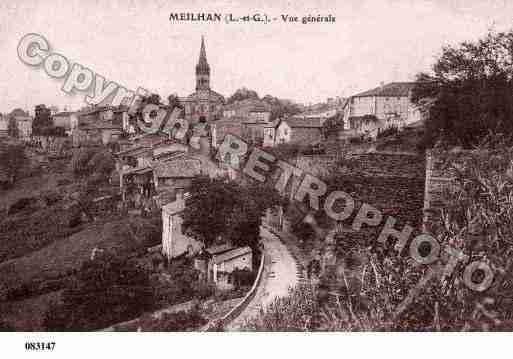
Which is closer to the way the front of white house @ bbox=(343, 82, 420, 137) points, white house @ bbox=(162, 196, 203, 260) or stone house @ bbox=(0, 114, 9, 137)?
the white house

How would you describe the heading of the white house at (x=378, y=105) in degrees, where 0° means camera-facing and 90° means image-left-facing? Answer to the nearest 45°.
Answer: approximately 0°

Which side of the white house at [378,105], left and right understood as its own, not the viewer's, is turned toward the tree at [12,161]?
right

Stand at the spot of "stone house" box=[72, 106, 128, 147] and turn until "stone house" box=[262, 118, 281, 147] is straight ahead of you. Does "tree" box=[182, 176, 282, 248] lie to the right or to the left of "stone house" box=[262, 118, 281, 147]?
right

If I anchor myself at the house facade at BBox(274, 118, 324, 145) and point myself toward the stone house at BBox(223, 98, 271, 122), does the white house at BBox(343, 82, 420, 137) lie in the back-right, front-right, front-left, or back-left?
back-right

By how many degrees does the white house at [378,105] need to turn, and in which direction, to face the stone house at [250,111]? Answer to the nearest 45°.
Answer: approximately 135° to its right

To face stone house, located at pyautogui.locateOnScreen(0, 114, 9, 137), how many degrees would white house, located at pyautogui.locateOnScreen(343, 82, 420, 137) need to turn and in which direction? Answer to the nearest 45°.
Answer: approximately 90° to its right

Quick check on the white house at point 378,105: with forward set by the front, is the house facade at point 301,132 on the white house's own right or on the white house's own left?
on the white house's own right
